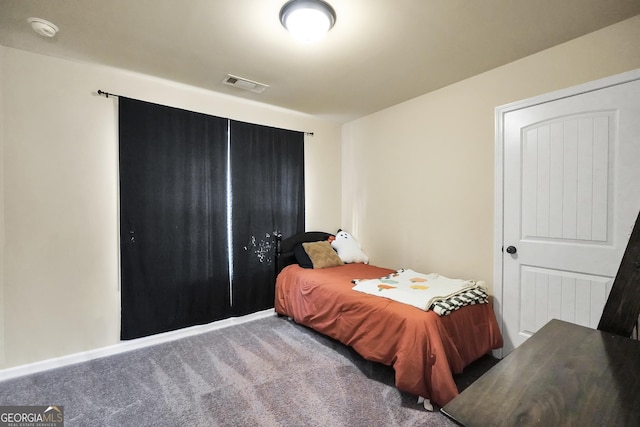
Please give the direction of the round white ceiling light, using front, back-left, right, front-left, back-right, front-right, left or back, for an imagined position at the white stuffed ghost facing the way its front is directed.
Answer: front

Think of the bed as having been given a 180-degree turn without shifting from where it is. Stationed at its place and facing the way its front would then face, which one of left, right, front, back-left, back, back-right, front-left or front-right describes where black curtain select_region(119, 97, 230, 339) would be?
front-left

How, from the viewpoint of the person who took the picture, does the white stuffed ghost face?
facing the viewer

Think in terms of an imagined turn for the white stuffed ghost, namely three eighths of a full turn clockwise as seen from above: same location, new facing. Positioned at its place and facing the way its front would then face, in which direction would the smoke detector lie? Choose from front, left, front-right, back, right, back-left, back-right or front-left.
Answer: left
